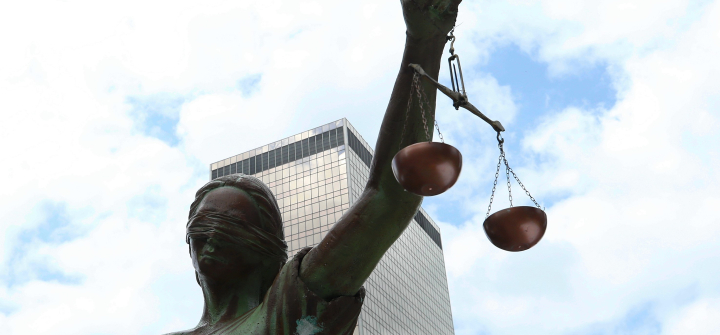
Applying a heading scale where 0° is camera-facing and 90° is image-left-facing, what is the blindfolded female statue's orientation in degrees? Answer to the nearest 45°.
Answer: approximately 45°
